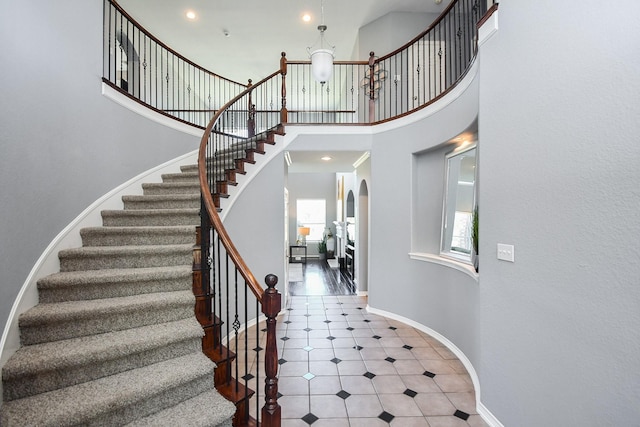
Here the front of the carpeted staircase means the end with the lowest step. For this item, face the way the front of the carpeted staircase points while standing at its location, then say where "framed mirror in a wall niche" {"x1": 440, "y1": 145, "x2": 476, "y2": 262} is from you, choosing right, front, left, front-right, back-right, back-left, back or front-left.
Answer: left

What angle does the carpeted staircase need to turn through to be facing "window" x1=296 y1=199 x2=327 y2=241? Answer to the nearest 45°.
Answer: approximately 135° to its left

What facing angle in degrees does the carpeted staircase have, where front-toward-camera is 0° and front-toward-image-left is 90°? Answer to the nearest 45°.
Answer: approximately 0°
